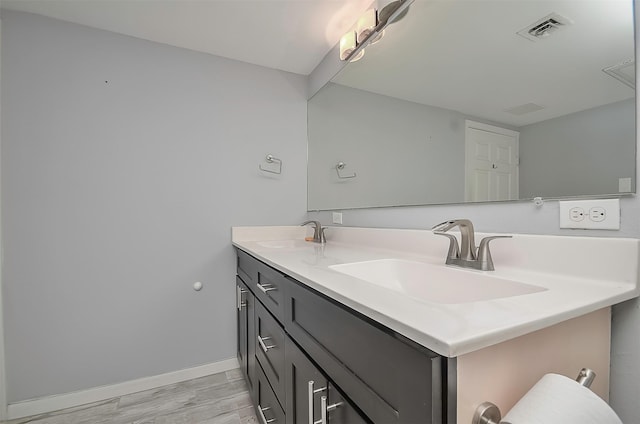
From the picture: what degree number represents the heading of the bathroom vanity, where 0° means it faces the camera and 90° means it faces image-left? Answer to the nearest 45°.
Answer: approximately 45°

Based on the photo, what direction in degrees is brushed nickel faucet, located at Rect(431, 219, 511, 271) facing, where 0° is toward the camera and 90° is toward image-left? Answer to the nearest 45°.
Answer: approximately 45°
